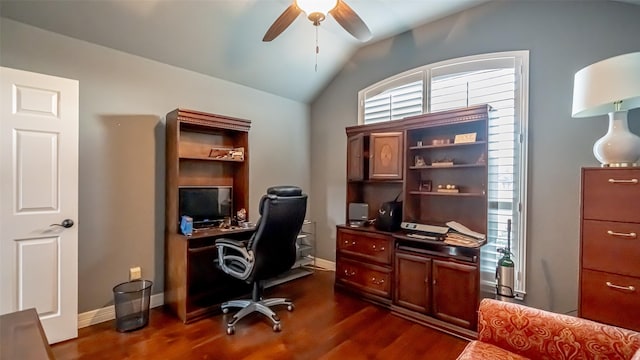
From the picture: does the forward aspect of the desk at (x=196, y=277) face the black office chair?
yes

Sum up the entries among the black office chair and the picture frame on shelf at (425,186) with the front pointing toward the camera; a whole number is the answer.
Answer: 1

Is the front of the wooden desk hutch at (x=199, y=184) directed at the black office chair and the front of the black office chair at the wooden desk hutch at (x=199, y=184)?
yes

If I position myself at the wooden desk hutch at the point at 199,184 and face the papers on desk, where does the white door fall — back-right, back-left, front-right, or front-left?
back-right

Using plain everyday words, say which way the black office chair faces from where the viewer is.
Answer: facing away from the viewer and to the left of the viewer

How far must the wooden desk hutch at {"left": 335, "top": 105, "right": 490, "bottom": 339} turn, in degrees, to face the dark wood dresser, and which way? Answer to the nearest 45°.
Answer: approximately 90° to its left
